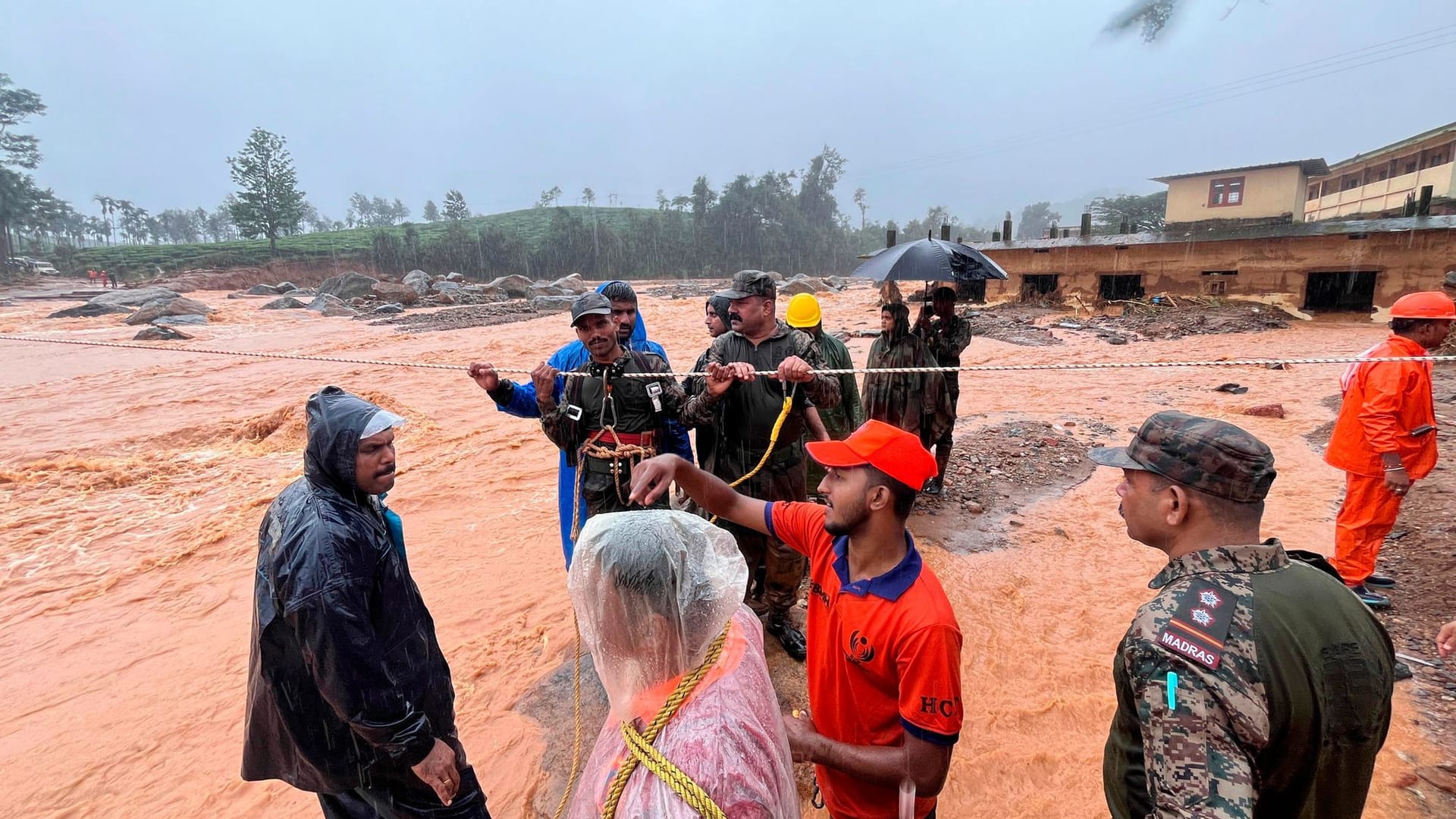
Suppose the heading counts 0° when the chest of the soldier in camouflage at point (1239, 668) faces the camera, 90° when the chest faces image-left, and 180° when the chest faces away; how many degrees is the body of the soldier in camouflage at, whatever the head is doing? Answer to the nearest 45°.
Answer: approximately 135°

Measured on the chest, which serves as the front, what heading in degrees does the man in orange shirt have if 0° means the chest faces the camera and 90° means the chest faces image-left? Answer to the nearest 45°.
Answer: approximately 45°

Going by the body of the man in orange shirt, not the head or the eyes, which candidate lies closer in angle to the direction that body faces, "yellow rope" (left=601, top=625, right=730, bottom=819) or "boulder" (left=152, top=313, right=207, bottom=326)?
the yellow rope

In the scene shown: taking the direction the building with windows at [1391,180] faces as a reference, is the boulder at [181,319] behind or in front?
in front

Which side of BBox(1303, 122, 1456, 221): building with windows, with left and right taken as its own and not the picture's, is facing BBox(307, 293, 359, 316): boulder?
front

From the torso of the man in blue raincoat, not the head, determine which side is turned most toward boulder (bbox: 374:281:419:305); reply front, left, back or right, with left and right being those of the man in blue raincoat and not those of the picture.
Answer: back

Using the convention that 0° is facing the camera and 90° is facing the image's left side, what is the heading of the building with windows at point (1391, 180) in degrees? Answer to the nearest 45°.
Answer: approximately 45°

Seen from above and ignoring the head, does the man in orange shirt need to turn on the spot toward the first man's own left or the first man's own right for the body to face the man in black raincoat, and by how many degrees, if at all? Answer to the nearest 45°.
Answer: approximately 45° to the first man's own right

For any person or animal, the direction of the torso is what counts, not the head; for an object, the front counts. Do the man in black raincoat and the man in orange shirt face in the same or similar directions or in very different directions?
very different directions

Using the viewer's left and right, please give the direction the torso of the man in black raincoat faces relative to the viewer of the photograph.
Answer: facing to the right of the viewer

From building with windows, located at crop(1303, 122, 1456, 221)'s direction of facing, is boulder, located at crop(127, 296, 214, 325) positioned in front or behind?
in front

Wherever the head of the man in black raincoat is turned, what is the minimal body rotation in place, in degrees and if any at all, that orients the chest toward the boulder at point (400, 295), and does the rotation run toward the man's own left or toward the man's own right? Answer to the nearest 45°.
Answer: approximately 90° to the man's own left

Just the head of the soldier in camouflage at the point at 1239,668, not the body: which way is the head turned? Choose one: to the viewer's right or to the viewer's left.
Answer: to the viewer's left
